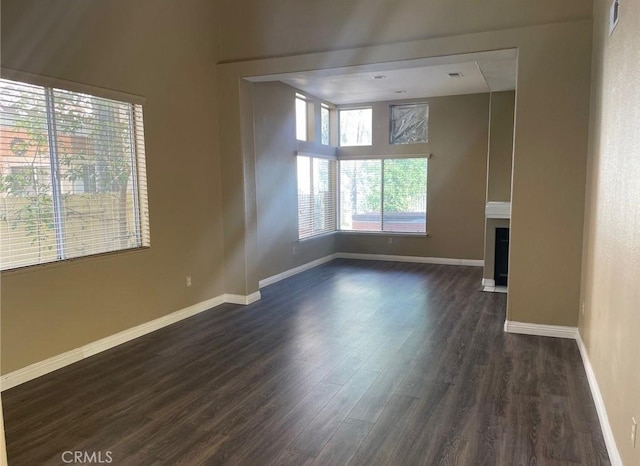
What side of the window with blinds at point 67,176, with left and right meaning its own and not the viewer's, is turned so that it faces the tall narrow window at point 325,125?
left

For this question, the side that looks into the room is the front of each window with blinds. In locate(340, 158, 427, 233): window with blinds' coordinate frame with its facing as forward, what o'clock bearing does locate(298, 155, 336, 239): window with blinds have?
locate(298, 155, 336, 239): window with blinds is roughly at 2 o'clock from locate(340, 158, 427, 233): window with blinds.

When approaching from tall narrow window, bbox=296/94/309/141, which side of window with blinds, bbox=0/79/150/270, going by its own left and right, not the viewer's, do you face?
left

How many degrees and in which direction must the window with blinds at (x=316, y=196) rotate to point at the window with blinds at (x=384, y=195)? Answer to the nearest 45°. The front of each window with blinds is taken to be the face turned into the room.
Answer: approximately 45° to its left

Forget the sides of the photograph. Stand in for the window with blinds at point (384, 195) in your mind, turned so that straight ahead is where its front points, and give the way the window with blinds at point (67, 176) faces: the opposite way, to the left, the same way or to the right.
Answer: to the left

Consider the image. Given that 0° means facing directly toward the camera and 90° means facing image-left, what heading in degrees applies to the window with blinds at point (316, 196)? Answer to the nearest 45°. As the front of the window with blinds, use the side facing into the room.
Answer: approximately 315°

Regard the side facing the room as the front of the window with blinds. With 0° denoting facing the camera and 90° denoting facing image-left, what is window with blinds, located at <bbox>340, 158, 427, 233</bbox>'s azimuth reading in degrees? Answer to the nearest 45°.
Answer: approximately 0°

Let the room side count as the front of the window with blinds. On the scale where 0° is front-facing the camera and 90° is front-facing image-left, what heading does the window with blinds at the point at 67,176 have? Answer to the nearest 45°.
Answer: approximately 315°

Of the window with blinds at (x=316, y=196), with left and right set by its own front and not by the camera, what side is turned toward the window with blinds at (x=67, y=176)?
right
